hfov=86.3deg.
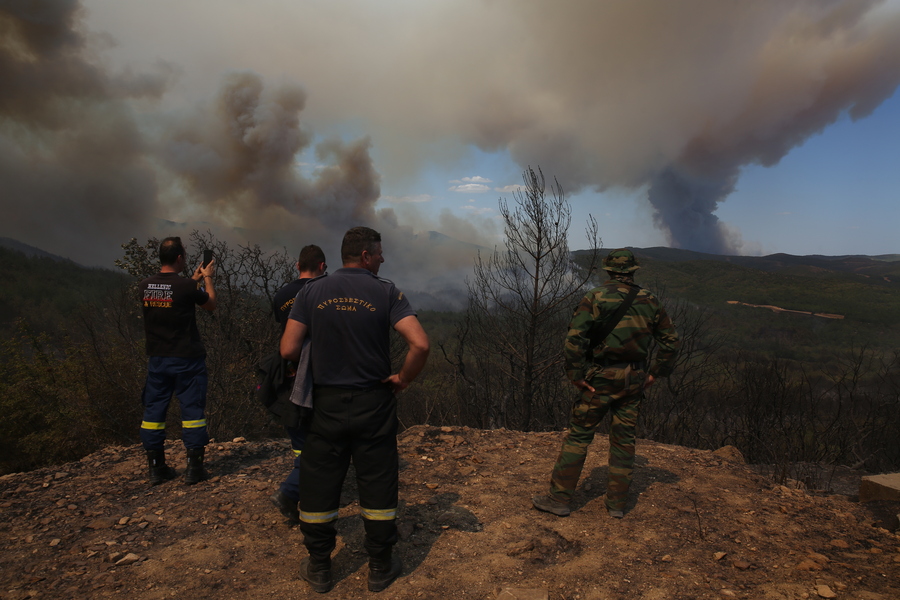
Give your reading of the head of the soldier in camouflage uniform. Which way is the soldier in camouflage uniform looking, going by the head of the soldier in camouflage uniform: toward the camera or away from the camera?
away from the camera

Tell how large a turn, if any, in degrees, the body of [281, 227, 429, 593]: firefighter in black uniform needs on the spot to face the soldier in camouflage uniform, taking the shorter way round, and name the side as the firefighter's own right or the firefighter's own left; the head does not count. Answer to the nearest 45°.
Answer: approximately 90° to the firefighter's own right

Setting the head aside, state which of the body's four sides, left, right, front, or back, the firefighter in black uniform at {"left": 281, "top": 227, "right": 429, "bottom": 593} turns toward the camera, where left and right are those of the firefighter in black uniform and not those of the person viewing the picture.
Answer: back
